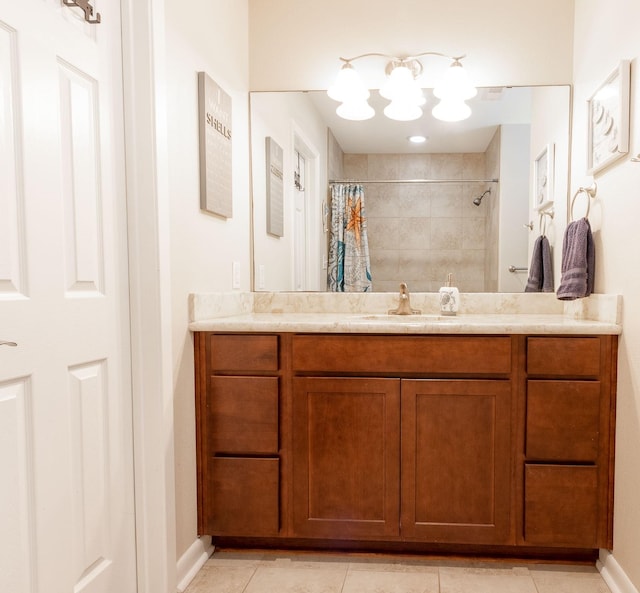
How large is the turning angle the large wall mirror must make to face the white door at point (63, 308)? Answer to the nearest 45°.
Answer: approximately 45° to its right

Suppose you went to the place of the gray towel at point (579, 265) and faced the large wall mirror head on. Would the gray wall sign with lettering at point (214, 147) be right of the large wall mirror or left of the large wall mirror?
left

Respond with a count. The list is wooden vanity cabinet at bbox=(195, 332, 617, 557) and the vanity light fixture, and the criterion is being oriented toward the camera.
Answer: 2

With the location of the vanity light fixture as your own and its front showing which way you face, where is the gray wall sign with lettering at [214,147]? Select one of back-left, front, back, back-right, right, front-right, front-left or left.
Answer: front-right

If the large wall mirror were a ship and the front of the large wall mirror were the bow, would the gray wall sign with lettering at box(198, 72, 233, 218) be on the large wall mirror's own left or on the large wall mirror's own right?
on the large wall mirror's own right
